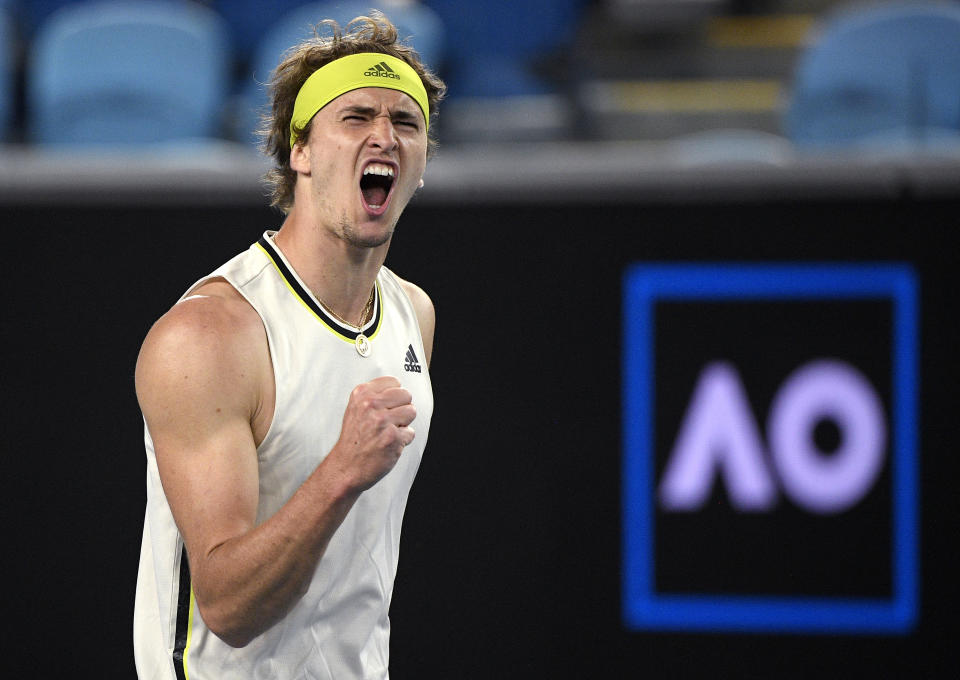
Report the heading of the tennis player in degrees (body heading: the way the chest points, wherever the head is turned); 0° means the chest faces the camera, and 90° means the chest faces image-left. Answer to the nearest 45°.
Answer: approximately 315°

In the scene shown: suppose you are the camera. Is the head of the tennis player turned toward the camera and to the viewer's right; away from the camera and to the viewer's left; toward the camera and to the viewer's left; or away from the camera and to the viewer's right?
toward the camera and to the viewer's right

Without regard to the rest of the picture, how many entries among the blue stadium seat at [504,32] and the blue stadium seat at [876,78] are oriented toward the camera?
2

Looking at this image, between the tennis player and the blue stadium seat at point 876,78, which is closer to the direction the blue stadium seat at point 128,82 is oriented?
the tennis player

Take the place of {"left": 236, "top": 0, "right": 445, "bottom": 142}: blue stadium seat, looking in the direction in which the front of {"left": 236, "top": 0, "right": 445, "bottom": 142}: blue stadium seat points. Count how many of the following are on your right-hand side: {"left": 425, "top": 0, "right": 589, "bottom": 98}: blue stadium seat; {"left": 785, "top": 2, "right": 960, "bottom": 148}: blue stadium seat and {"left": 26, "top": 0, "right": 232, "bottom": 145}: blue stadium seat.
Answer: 1

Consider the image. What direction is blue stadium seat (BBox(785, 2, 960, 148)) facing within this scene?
toward the camera

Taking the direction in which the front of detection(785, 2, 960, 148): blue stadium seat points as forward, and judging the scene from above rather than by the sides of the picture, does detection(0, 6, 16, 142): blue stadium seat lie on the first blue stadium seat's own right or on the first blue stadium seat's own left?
on the first blue stadium seat's own right

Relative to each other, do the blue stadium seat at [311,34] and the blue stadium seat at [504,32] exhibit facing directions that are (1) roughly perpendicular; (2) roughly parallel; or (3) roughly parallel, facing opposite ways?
roughly parallel

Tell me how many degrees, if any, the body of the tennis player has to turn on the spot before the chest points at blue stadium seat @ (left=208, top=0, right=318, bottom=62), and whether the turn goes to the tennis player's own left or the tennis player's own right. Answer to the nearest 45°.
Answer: approximately 135° to the tennis player's own left

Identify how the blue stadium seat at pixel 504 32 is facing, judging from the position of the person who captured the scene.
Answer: facing the viewer

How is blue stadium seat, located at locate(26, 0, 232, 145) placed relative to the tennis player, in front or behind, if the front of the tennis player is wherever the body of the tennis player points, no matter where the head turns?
behind

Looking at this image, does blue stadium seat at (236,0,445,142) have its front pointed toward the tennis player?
yes

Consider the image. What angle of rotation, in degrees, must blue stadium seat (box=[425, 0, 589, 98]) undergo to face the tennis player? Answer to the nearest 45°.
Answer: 0° — it already faces them

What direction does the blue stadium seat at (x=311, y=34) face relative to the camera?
toward the camera

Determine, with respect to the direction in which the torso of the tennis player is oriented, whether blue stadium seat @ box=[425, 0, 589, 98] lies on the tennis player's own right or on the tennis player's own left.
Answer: on the tennis player's own left

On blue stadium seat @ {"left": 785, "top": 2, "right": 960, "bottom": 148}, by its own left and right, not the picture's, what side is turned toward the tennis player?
front

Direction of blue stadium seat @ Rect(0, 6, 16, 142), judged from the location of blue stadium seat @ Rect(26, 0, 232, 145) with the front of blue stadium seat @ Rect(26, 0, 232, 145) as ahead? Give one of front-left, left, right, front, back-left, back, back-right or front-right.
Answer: back-right

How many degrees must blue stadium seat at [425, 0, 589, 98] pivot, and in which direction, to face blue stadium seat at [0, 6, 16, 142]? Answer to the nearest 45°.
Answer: approximately 90° to its right

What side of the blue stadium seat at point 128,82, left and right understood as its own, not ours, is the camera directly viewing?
front
